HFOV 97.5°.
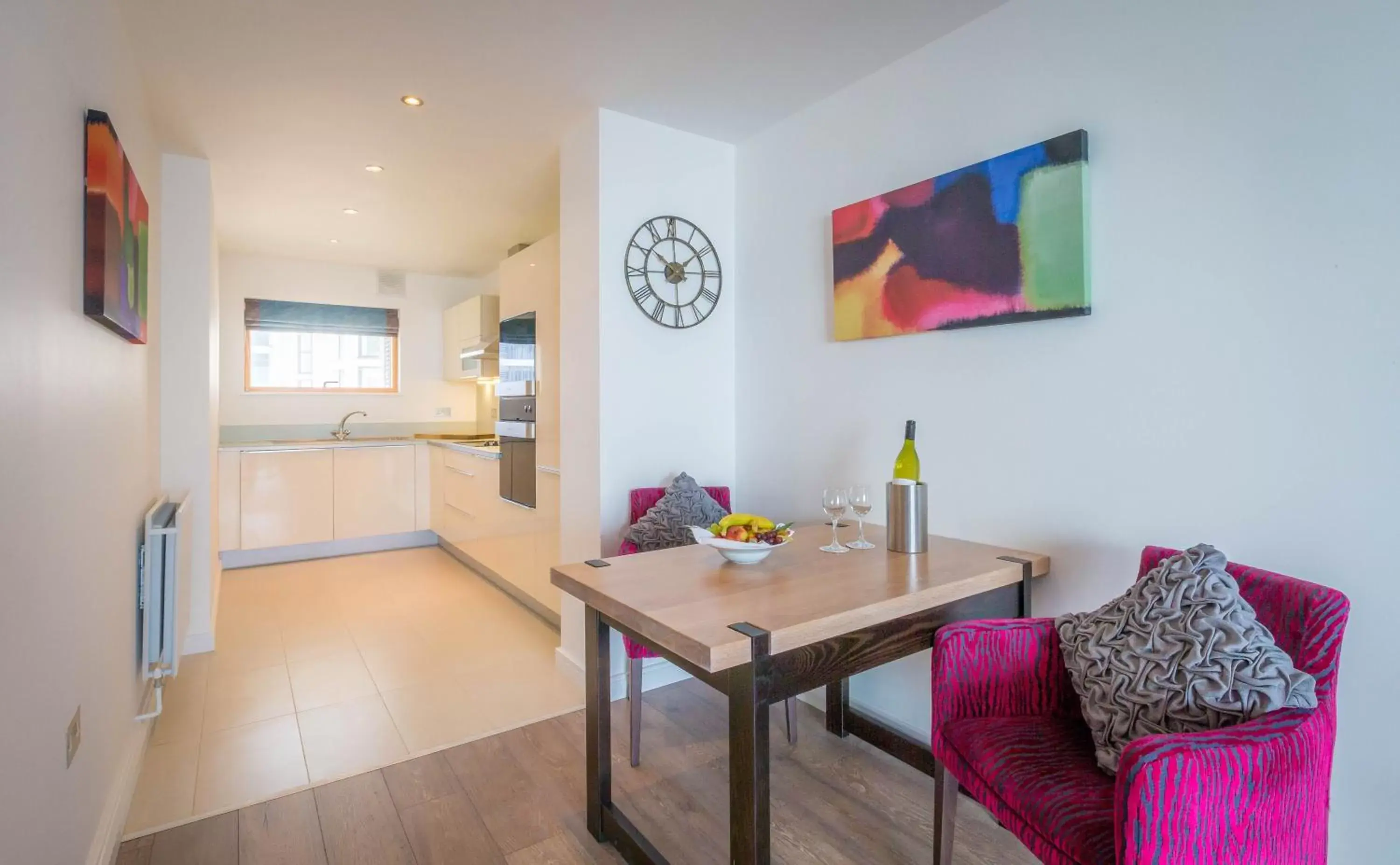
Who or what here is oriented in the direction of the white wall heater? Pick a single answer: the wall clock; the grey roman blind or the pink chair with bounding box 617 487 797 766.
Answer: the grey roman blind

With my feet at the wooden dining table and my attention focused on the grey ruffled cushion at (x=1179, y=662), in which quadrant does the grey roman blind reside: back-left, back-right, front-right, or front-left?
back-left

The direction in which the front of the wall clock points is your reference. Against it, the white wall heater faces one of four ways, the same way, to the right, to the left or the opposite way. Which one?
to the left

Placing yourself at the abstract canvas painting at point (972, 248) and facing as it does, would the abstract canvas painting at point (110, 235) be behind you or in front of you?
in front

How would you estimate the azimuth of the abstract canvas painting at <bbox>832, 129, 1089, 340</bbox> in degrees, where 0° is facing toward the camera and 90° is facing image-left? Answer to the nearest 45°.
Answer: approximately 45°

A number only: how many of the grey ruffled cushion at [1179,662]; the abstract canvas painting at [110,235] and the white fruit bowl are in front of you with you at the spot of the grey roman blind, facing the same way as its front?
3

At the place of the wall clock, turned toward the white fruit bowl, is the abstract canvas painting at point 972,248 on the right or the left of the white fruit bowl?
left

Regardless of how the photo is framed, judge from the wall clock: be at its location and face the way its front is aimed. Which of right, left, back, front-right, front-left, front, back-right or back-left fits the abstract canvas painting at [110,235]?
right

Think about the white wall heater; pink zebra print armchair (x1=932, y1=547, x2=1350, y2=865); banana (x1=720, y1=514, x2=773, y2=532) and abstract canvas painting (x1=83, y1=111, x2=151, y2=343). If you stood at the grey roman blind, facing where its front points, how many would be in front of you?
4

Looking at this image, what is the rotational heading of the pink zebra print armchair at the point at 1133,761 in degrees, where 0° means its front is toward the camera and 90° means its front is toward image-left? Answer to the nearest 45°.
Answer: approximately 45°

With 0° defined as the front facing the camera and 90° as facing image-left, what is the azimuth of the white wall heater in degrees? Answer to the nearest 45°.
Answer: approximately 270°
